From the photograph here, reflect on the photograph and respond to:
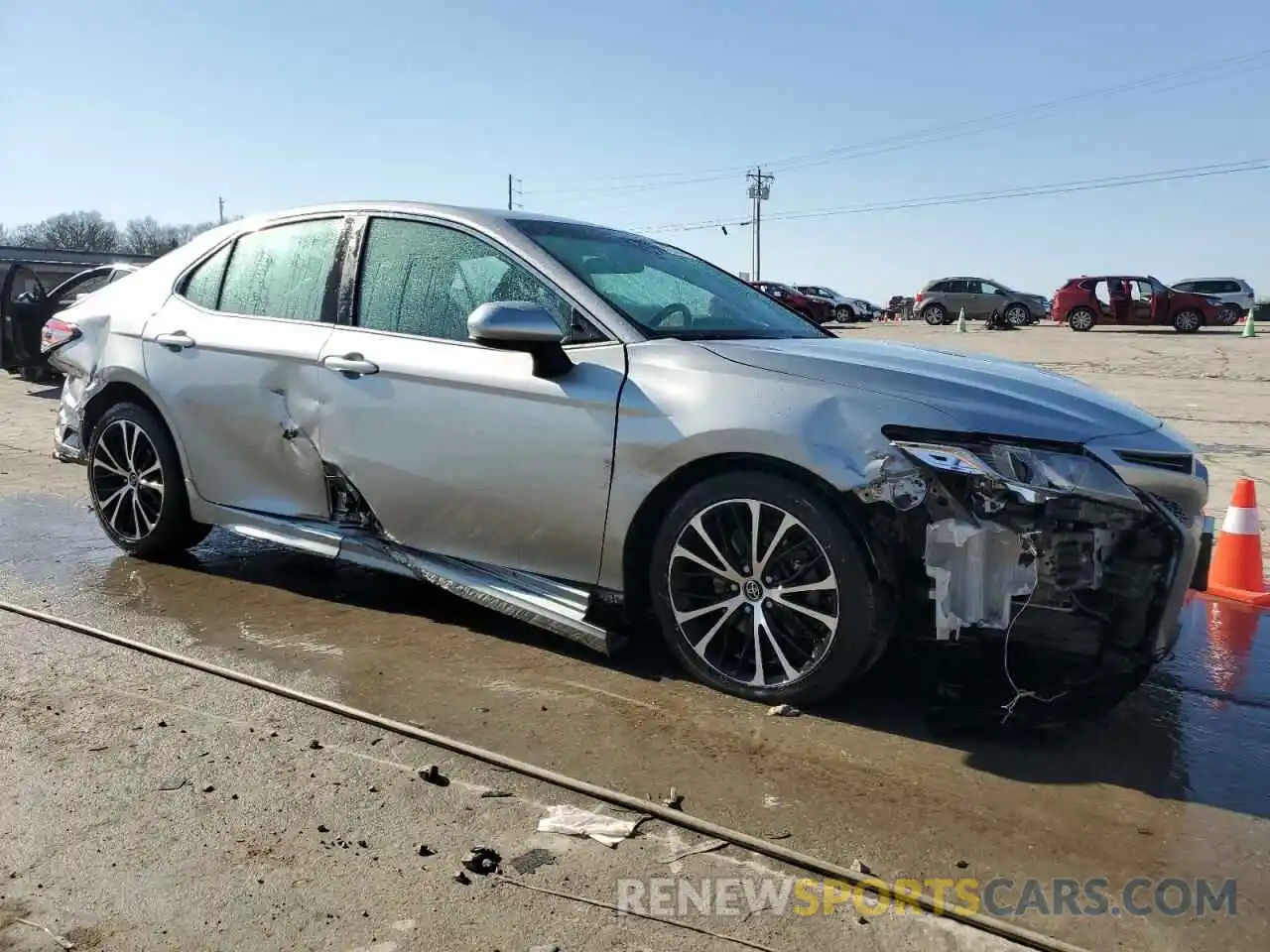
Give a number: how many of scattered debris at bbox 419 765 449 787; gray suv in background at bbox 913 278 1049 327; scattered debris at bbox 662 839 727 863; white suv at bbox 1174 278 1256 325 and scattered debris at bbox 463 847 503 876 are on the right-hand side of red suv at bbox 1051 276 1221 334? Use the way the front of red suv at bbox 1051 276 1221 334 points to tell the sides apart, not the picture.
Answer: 3

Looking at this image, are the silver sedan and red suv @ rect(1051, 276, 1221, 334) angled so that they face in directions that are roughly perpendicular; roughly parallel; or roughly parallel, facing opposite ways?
roughly parallel

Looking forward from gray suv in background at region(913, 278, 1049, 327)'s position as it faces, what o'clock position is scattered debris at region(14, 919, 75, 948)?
The scattered debris is roughly at 3 o'clock from the gray suv in background.

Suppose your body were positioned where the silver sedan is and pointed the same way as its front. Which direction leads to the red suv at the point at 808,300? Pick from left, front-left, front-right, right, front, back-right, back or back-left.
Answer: back-left

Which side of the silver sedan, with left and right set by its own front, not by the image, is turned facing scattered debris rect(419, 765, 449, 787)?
right

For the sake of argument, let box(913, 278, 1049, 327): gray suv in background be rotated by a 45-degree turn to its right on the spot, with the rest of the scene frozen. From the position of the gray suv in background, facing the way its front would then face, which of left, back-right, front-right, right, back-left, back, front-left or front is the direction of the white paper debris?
front-right

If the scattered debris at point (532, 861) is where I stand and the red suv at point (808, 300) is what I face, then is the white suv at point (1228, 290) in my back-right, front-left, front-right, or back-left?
front-right

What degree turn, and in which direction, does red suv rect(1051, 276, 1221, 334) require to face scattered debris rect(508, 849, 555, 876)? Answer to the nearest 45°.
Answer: approximately 90° to its right

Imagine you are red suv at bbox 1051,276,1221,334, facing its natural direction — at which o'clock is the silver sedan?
The silver sedan is roughly at 3 o'clock from the red suv.

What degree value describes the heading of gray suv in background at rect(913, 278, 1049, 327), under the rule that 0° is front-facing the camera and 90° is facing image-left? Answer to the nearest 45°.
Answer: approximately 270°

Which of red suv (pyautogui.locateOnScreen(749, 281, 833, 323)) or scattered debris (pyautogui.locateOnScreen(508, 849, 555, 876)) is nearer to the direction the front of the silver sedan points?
the scattered debris

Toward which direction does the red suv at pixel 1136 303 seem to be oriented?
to the viewer's right

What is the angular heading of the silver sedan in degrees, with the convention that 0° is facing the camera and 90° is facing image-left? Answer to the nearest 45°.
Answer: approximately 315°
